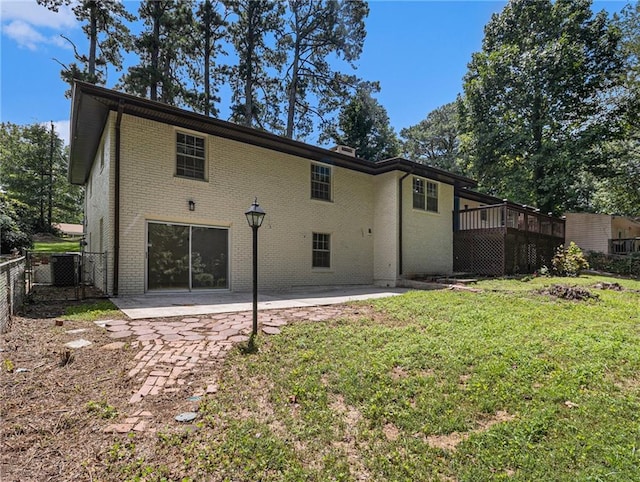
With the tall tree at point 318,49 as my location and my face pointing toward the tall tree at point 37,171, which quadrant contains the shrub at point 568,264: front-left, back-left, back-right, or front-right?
back-left

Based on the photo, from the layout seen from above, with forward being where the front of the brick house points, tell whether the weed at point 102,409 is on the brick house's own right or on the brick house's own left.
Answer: on the brick house's own left

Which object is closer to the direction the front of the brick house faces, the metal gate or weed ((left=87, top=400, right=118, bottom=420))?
the metal gate

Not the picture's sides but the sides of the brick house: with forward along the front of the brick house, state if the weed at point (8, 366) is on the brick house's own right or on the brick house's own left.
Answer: on the brick house's own left

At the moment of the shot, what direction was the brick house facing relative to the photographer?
facing away from the viewer and to the left of the viewer

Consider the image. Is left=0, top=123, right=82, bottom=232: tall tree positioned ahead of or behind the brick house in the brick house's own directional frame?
ahead

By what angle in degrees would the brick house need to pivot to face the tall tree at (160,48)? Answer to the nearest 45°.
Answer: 0° — it already faces it

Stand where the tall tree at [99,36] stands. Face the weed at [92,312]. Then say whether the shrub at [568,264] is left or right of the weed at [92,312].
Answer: left
